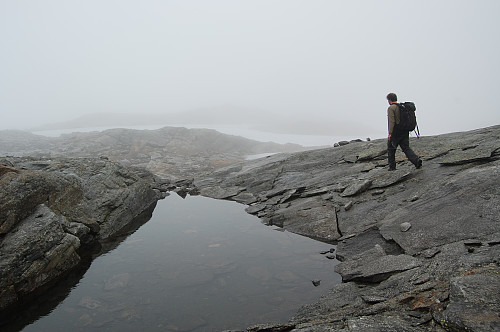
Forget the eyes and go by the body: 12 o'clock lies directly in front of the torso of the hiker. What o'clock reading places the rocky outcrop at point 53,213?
The rocky outcrop is roughly at 11 o'clock from the hiker.

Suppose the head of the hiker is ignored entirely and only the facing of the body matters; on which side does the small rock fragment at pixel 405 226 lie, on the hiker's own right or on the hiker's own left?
on the hiker's own left

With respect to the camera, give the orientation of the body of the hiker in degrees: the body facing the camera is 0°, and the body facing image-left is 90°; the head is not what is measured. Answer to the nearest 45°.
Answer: approximately 90°

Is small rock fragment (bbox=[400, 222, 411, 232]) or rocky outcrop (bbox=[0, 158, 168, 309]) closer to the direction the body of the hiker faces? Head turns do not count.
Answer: the rocky outcrop
